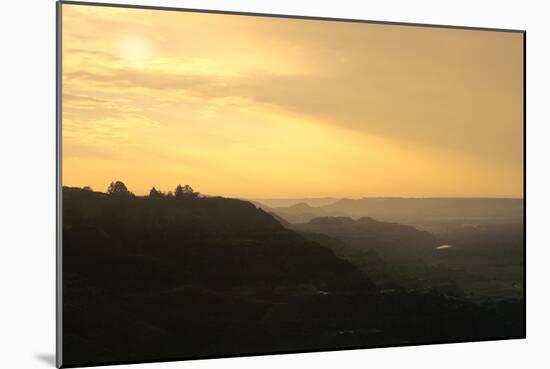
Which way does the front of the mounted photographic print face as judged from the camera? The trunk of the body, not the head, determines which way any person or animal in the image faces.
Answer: facing the viewer and to the right of the viewer
